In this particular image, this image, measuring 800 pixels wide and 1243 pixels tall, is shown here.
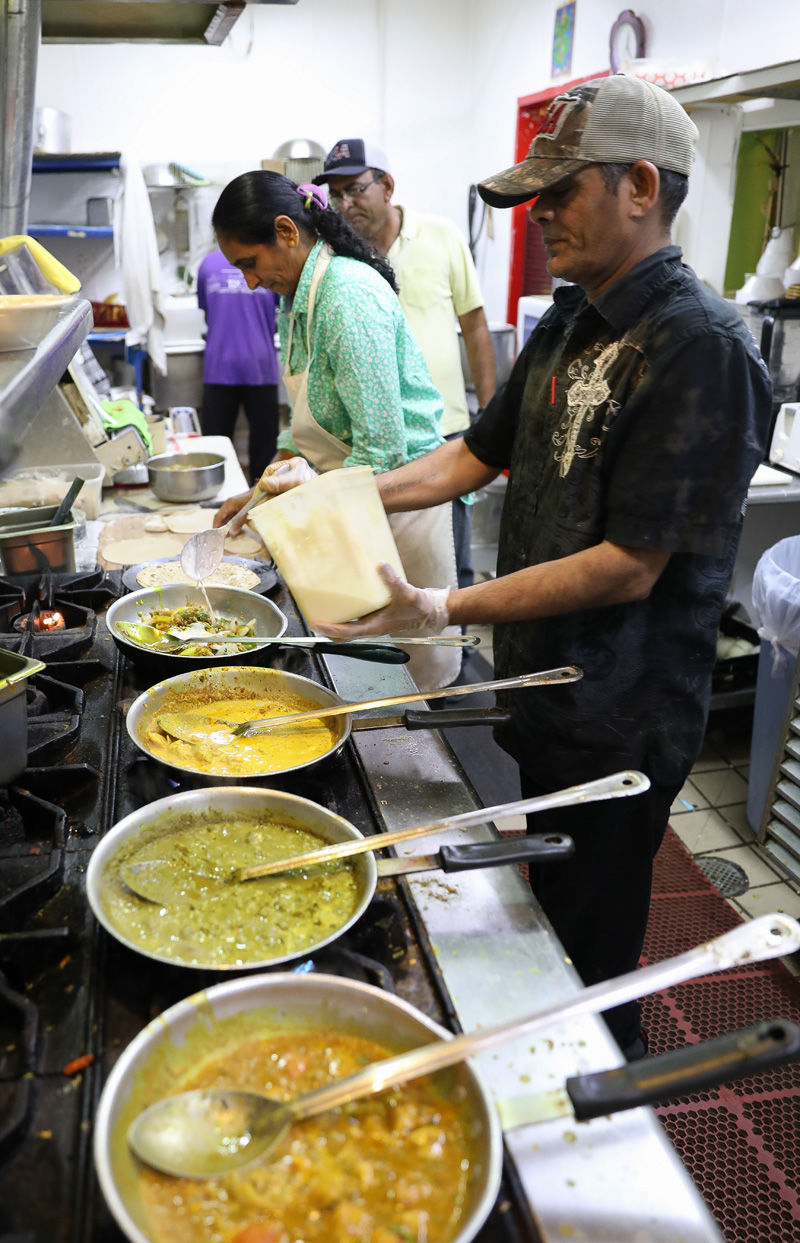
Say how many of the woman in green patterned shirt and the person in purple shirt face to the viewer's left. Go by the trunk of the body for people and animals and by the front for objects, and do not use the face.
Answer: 1

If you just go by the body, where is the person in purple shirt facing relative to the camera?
away from the camera

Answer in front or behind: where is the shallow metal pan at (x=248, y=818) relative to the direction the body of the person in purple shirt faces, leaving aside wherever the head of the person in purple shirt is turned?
behind

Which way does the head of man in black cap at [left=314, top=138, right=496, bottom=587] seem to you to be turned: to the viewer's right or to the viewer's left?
to the viewer's left

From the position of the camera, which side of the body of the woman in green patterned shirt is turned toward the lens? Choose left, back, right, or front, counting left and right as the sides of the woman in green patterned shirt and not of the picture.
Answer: left

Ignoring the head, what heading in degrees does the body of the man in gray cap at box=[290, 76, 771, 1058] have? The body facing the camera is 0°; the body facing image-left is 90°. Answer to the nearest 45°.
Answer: approximately 45°

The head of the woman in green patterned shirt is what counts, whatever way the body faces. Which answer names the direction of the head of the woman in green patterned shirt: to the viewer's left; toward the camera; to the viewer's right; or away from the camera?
to the viewer's left
